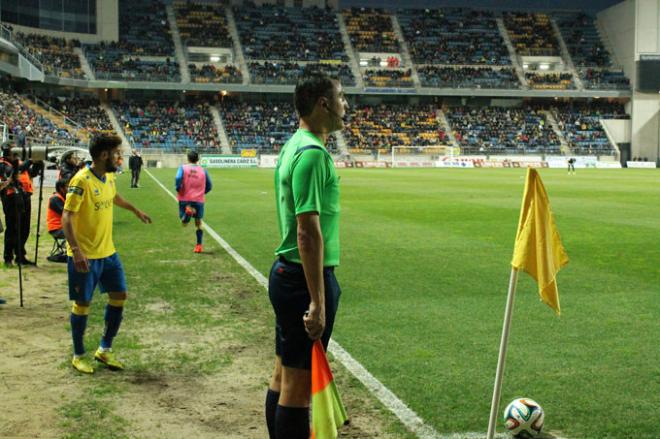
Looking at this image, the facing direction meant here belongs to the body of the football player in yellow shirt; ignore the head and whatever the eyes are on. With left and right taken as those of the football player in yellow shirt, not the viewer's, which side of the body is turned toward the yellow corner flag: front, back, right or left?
front

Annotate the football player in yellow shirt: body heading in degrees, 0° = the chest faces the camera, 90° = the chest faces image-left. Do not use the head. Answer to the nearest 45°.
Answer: approximately 315°

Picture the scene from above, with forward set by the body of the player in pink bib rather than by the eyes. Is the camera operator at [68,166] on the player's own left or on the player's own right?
on the player's own left

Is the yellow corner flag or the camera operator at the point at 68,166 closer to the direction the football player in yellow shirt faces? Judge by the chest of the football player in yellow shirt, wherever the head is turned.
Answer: the yellow corner flag

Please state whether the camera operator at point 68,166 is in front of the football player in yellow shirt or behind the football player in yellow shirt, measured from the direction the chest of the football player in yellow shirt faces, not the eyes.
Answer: behind

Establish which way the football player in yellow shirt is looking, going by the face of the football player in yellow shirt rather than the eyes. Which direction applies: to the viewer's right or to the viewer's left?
to the viewer's right

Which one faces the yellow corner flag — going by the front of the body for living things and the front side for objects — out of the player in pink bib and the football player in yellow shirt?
the football player in yellow shirt

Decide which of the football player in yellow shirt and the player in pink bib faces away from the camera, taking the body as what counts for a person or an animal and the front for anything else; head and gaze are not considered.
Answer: the player in pink bib

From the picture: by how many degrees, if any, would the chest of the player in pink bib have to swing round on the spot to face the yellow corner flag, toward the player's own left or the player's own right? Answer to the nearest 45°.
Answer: approximately 180°

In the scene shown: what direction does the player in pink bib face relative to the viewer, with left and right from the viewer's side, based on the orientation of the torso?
facing away from the viewer
